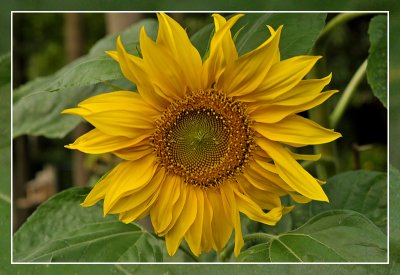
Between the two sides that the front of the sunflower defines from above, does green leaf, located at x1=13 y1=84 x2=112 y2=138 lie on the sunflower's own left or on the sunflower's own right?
on the sunflower's own right

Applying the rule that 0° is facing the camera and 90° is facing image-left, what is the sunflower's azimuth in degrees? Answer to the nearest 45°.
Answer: approximately 0°
